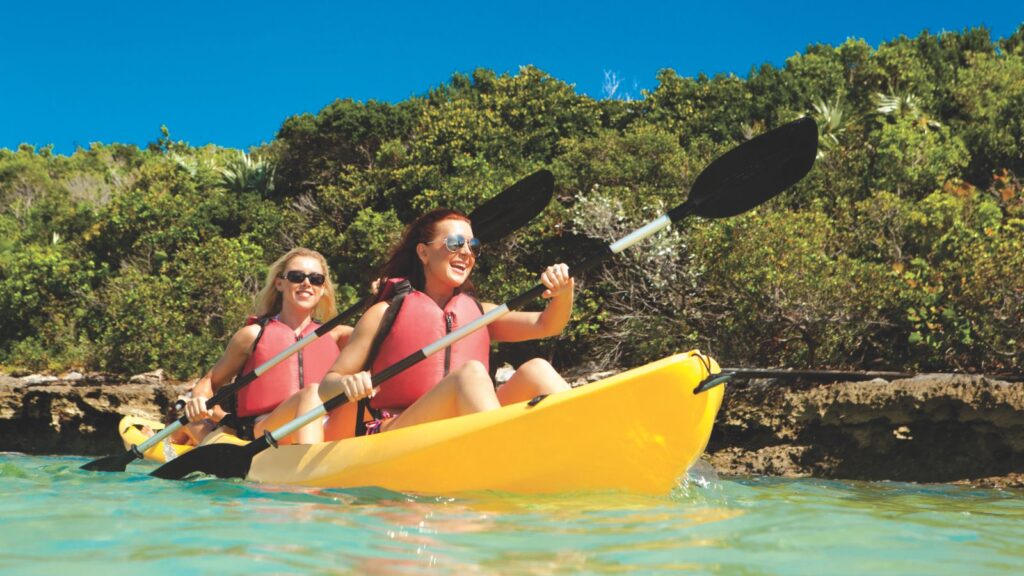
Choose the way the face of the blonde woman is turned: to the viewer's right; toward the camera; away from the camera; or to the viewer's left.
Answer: toward the camera

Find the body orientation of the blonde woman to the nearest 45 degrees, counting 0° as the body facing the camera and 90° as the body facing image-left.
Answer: approximately 315°
